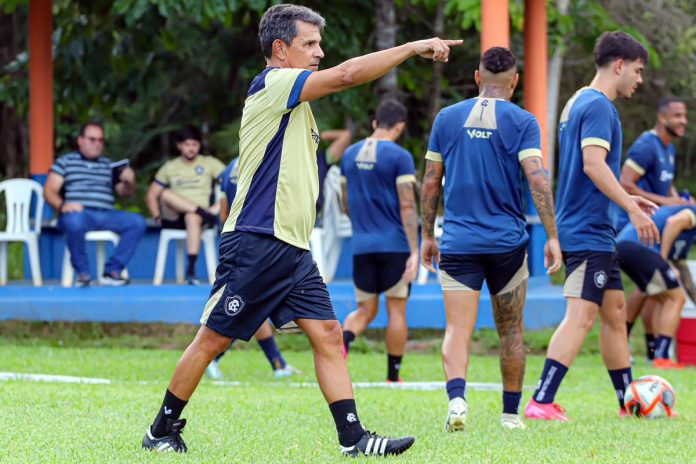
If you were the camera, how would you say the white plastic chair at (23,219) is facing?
facing the viewer

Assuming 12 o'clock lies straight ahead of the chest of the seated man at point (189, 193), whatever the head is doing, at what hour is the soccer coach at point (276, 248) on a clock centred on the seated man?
The soccer coach is roughly at 12 o'clock from the seated man.

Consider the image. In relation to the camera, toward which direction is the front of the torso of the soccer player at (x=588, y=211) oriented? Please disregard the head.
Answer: to the viewer's right

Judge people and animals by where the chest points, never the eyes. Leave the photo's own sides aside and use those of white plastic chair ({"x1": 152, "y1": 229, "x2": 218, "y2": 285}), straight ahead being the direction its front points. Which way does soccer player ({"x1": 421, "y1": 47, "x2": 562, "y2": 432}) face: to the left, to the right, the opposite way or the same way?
the opposite way

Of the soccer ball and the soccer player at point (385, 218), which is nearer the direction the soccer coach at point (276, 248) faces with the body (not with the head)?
the soccer ball

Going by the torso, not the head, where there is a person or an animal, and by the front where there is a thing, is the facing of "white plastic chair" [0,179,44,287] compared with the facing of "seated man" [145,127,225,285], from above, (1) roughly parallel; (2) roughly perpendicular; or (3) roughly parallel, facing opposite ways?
roughly parallel

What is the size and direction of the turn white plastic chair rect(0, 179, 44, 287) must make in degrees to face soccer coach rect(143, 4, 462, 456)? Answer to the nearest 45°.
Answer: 0° — it already faces them

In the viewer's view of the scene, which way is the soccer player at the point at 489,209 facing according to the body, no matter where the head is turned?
away from the camera

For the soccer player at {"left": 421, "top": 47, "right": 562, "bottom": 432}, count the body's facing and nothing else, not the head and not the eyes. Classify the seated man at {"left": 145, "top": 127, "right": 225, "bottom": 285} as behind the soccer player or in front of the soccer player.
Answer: in front

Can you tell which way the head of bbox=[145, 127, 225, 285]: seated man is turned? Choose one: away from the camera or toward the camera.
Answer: toward the camera
